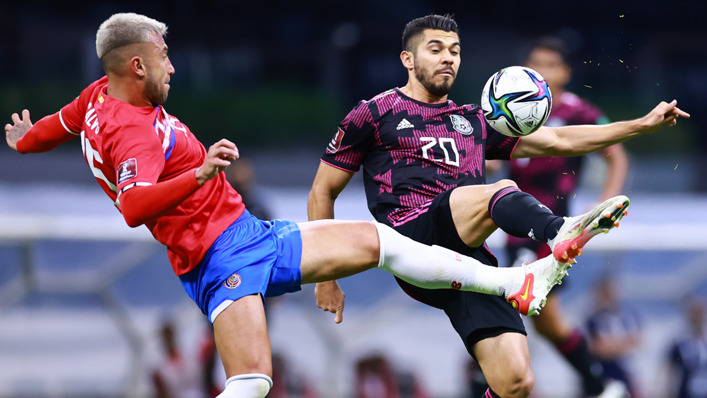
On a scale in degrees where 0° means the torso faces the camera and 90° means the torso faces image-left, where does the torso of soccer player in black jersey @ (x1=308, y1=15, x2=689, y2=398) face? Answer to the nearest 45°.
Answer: approximately 315°

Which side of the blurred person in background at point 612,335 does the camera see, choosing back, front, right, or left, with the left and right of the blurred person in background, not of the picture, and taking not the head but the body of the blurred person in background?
front

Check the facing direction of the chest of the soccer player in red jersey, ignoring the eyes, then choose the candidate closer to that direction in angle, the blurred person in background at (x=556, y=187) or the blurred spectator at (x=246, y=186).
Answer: the blurred person in background

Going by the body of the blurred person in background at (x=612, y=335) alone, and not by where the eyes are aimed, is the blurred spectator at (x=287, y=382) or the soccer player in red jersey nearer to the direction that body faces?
the soccer player in red jersey

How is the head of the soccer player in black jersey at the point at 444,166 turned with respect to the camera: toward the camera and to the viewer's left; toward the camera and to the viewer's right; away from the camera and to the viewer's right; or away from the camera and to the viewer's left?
toward the camera and to the viewer's right

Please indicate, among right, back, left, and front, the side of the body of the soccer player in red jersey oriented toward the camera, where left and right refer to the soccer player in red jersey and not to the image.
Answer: right

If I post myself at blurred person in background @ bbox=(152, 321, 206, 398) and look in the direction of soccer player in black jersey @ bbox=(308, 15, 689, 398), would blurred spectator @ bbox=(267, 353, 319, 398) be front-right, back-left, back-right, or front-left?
front-left

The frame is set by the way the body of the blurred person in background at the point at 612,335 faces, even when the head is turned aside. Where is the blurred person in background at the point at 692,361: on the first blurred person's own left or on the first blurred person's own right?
on the first blurred person's own left

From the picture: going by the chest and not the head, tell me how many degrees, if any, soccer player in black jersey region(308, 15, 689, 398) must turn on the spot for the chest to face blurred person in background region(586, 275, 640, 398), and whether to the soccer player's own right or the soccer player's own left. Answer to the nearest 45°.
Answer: approximately 180°

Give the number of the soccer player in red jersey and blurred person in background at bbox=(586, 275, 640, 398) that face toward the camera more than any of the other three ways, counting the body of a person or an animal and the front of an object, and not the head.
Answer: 1
